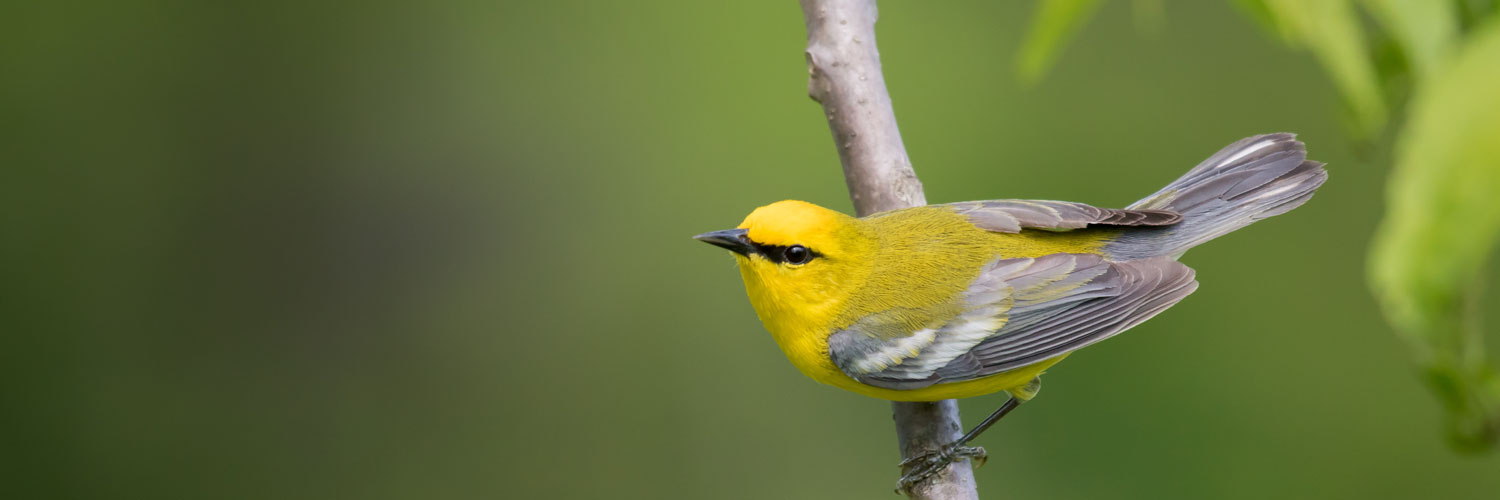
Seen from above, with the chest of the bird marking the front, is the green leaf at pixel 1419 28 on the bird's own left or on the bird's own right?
on the bird's own left

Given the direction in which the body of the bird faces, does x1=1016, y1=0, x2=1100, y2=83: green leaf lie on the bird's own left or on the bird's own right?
on the bird's own right

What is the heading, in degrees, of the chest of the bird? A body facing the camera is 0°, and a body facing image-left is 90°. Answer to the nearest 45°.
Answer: approximately 90°
